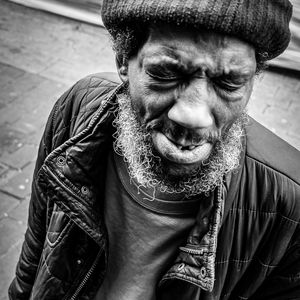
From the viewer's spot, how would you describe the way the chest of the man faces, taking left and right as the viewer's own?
facing the viewer

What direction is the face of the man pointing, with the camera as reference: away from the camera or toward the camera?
toward the camera
